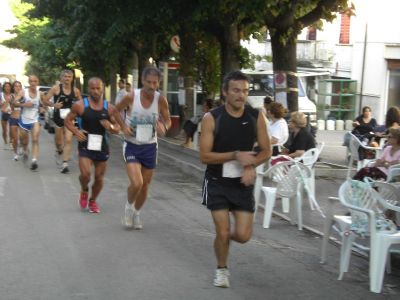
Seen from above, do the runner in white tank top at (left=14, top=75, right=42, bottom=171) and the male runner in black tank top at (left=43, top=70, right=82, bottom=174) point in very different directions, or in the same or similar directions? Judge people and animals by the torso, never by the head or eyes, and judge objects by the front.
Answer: same or similar directions

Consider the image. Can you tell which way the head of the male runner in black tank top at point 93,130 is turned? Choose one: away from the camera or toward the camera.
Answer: toward the camera

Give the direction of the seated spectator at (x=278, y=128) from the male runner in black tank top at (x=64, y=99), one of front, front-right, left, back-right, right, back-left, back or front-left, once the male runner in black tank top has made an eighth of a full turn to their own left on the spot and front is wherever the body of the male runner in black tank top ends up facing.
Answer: front

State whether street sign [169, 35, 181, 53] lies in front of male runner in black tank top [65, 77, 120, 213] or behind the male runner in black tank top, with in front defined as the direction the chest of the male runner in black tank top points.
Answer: behind

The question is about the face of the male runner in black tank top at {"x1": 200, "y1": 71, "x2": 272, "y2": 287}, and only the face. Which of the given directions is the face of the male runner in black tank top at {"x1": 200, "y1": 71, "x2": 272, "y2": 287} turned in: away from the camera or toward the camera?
toward the camera

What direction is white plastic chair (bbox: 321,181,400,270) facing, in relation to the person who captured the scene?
facing the viewer and to the left of the viewer

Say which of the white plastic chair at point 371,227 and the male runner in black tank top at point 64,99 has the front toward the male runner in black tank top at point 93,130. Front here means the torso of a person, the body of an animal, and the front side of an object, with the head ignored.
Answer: the male runner in black tank top at point 64,99

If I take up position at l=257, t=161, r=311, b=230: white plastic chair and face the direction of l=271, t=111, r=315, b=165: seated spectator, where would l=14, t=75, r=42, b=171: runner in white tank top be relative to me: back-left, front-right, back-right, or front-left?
front-left

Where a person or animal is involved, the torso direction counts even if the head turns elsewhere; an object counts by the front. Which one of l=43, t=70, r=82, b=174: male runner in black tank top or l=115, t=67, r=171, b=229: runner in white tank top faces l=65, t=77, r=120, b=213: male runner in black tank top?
l=43, t=70, r=82, b=174: male runner in black tank top

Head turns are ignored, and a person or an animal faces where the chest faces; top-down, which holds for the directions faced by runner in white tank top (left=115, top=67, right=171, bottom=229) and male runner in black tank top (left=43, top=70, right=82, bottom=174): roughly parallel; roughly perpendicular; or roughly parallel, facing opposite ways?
roughly parallel

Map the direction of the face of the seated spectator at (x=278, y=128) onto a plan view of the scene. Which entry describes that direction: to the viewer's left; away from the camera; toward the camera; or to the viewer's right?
to the viewer's left

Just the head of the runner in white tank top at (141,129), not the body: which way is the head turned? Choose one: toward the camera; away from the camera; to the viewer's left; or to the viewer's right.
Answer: toward the camera

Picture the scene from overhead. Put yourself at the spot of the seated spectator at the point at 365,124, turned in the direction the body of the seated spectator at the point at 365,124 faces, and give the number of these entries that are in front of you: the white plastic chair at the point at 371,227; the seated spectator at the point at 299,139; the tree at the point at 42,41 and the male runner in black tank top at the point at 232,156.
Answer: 3

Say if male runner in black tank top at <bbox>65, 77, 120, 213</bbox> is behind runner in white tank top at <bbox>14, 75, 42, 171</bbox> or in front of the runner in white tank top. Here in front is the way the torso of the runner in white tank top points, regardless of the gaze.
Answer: in front

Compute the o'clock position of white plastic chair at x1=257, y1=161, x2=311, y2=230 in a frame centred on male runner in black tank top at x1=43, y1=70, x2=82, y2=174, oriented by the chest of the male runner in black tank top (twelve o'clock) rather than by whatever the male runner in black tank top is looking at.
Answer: The white plastic chair is roughly at 11 o'clock from the male runner in black tank top.

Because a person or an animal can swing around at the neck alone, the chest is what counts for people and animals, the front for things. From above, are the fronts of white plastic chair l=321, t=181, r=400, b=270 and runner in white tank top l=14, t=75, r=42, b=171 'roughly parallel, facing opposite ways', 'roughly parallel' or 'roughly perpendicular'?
roughly perpendicular

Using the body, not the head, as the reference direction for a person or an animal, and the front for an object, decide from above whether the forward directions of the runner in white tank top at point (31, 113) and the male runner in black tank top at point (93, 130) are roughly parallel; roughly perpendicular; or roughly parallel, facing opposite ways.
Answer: roughly parallel

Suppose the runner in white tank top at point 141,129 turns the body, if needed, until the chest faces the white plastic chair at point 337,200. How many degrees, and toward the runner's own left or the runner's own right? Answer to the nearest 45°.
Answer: approximately 45° to the runner's own left

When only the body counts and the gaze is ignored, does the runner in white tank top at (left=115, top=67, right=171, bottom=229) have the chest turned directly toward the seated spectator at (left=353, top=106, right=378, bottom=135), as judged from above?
no
